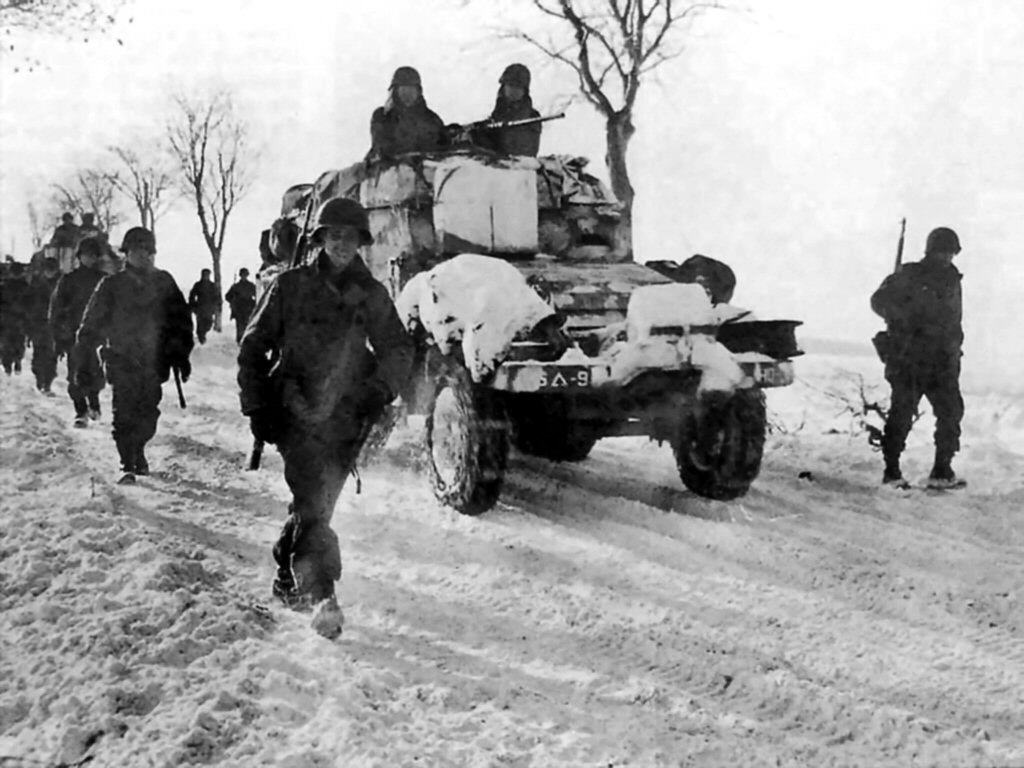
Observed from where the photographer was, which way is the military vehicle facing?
facing the viewer and to the right of the viewer

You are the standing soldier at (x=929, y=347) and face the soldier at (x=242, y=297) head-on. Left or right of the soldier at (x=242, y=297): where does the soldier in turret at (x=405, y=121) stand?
left

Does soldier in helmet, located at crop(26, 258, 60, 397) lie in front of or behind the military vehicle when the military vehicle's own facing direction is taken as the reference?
behind

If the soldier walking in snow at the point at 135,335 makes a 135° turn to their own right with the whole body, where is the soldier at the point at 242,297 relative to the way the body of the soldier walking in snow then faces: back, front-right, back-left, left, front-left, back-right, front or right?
front-right

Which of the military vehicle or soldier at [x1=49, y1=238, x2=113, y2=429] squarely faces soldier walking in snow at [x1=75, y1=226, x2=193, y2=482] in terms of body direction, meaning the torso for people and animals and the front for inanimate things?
the soldier

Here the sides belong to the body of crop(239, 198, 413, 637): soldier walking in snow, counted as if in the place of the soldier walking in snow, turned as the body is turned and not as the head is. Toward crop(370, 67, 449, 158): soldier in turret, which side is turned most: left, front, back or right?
back

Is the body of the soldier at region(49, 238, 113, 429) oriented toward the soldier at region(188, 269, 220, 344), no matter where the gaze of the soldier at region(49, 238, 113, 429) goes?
no

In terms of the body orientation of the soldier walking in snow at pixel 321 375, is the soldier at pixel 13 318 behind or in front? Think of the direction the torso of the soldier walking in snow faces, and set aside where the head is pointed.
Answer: behind

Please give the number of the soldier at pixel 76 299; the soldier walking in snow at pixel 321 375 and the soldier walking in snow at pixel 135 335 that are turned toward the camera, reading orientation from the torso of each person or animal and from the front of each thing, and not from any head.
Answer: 3

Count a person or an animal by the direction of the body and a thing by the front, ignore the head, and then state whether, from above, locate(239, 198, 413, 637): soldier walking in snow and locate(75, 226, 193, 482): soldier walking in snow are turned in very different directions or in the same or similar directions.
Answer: same or similar directions

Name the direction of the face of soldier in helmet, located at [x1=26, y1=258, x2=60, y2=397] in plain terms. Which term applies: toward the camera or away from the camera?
toward the camera

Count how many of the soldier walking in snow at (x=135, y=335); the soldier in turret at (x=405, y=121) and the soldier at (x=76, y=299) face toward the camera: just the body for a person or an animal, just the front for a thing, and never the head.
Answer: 3

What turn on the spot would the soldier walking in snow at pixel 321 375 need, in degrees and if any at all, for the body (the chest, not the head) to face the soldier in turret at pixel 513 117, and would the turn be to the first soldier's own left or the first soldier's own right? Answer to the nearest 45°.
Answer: approximately 180°

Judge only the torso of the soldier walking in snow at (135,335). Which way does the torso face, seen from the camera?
toward the camera

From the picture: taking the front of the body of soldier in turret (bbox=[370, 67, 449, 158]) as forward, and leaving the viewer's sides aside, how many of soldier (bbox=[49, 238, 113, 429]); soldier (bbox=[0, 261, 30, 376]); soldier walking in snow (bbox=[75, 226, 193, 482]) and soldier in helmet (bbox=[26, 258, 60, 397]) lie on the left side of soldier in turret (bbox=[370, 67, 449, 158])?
0

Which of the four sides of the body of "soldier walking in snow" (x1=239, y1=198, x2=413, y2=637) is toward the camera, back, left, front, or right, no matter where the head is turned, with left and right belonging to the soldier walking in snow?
front

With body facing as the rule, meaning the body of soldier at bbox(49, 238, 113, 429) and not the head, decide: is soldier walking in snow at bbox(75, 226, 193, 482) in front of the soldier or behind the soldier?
in front

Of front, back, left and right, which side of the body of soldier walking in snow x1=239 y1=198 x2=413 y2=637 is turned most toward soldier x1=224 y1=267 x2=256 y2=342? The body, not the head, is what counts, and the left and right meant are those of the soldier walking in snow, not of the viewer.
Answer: back
